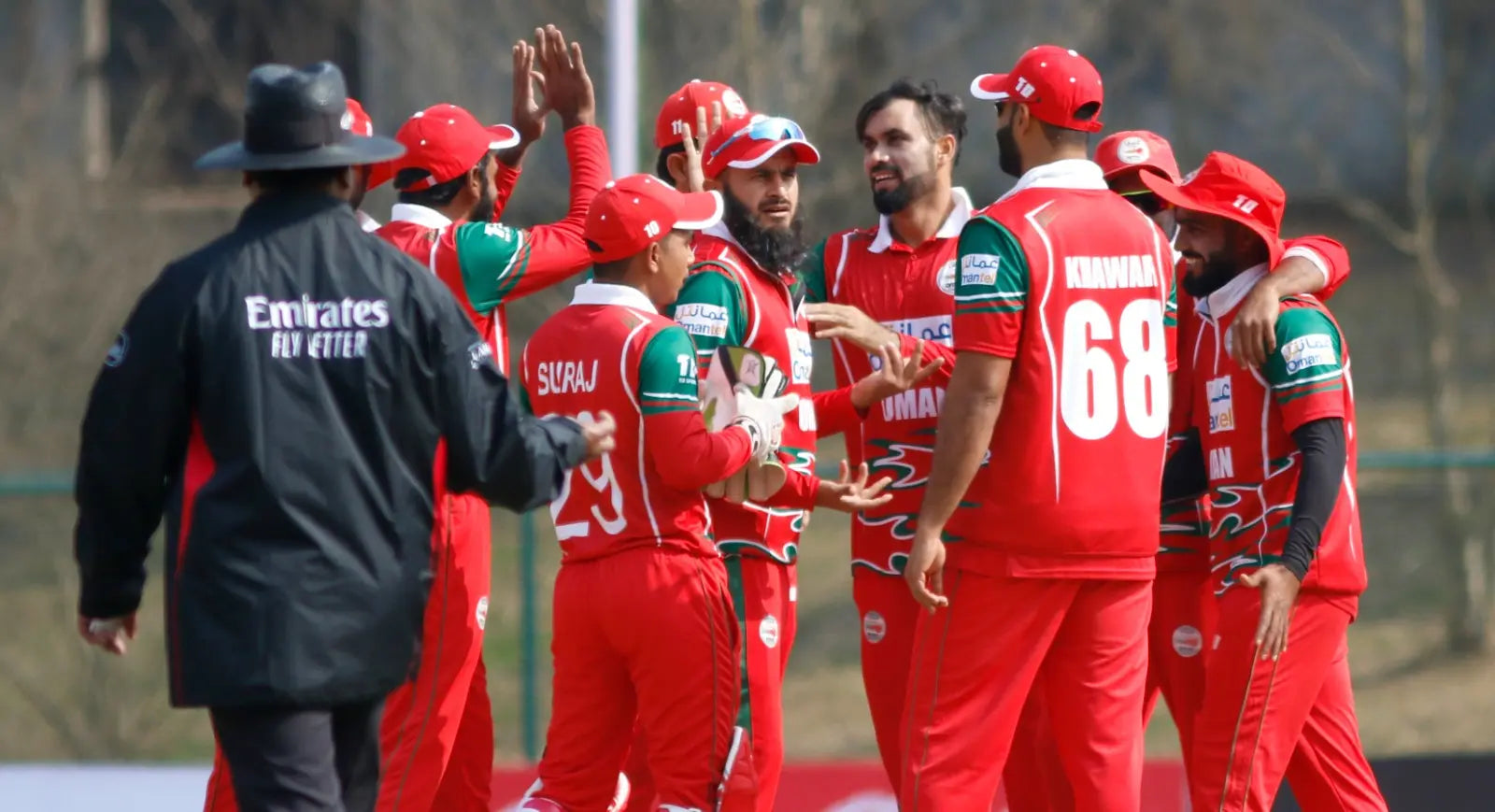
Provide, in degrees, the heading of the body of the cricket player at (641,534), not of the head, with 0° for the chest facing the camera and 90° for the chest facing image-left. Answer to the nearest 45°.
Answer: approximately 225°

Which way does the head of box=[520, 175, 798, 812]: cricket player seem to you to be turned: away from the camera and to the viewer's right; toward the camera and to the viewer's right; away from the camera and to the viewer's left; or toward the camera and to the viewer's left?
away from the camera and to the viewer's right

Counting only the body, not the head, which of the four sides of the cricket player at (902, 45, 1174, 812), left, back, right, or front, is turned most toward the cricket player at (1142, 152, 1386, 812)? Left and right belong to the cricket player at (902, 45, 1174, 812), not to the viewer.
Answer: right

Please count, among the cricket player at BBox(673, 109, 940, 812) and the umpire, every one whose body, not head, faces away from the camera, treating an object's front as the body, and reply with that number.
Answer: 1

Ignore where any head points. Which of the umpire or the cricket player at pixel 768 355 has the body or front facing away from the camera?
the umpire

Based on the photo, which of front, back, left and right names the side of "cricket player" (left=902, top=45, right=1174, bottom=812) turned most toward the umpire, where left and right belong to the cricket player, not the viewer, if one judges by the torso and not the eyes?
left

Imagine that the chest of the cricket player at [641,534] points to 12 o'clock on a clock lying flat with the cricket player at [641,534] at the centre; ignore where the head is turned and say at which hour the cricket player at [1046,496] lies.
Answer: the cricket player at [1046,496] is roughly at 2 o'clock from the cricket player at [641,534].

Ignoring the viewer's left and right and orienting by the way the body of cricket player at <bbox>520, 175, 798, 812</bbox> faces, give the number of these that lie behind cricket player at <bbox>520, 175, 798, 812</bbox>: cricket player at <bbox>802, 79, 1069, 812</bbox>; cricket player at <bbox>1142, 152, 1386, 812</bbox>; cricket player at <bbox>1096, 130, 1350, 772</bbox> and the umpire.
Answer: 1

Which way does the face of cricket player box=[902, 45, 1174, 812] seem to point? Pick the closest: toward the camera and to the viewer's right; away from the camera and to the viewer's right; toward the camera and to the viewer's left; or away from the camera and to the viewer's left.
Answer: away from the camera and to the viewer's left

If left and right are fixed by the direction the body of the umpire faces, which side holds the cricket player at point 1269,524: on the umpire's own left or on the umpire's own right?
on the umpire's own right

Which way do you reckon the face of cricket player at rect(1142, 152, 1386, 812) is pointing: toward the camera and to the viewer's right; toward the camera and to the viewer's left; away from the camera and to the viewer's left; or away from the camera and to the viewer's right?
toward the camera and to the viewer's left

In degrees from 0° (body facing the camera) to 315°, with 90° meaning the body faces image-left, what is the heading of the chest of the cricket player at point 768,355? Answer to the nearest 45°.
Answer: approximately 315°

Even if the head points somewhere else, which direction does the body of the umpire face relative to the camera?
away from the camera

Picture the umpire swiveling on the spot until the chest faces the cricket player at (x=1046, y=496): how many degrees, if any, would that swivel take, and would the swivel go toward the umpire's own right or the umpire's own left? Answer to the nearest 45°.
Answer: approximately 90° to the umpire's own right

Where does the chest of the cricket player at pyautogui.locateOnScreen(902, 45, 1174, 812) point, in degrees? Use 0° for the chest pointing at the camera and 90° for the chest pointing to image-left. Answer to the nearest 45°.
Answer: approximately 135°

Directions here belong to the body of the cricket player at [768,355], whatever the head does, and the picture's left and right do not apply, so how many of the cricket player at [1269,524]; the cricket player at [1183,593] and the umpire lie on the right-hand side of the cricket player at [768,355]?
1
